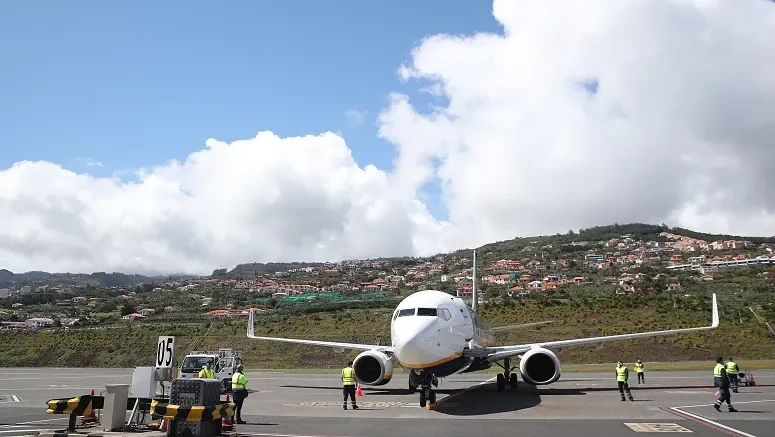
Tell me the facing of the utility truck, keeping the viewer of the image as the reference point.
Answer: facing the viewer and to the left of the viewer

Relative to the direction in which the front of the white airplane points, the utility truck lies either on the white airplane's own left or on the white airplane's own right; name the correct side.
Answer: on the white airplane's own right

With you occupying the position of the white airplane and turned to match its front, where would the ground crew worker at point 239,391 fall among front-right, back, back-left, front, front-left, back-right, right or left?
front-right

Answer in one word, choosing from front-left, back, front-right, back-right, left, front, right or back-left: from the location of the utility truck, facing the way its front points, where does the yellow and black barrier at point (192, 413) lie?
front-left

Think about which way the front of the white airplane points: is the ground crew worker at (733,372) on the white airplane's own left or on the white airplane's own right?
on the white airplane's own left

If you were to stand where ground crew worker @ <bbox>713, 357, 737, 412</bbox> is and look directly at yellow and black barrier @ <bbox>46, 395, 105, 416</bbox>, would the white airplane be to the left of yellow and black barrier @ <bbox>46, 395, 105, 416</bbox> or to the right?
right

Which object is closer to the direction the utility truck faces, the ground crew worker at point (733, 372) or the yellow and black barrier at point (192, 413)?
the yellow and black barrier

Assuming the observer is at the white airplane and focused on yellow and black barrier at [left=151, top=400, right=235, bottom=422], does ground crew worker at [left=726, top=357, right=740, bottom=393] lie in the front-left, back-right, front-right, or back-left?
back-left

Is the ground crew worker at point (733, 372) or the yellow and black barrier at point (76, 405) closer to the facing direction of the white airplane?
the yellow and black barrier

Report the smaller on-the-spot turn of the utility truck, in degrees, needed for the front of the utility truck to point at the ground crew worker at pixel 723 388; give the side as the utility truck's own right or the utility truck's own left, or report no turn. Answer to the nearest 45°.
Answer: approximately 90° to the utility truck's own left

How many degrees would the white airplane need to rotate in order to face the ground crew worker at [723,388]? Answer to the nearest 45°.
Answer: approximately 90° to its left

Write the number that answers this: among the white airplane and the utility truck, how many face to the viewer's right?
0

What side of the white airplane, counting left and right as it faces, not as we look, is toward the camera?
front
